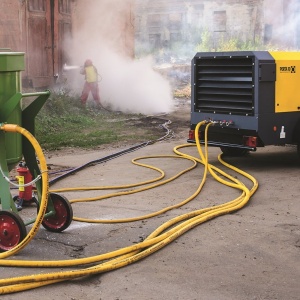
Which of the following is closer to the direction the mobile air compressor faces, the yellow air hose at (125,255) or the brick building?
the brick building

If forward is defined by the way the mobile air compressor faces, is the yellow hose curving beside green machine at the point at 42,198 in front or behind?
behind

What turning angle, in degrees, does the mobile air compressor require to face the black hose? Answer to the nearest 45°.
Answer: approximately 135° to its left

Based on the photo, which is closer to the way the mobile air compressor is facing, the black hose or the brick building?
the brick building

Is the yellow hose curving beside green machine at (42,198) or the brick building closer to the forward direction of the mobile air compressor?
the brick building

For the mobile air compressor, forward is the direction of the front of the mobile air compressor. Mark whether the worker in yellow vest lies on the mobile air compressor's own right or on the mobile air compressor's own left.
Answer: on the mobile air compressor's own left

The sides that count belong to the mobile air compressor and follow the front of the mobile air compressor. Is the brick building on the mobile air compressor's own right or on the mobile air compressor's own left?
on the mobile air compressor's own left

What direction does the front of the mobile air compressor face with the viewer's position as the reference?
facing away from the viewer and to the right of the viewer

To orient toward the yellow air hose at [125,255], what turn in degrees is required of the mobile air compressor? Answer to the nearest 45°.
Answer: approximately 135° to its right
